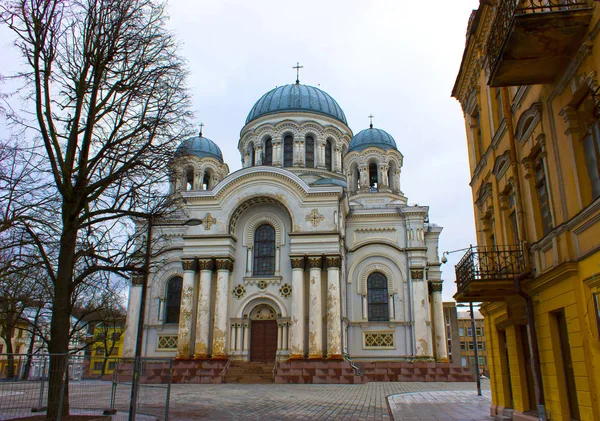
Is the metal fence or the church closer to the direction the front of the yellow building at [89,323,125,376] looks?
the metal fence

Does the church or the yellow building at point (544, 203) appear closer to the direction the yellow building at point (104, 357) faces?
the yellow building

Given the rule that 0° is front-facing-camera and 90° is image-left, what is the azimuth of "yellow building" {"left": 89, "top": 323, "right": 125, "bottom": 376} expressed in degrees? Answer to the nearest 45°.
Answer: approximately 0°

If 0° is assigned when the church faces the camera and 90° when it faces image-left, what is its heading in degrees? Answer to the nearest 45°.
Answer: approximately 0°

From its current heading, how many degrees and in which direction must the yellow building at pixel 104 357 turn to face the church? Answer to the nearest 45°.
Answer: approximately 45° to its left

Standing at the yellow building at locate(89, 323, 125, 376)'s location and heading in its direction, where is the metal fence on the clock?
The metal fence is roughly at 12 o'clock from the yellow building.

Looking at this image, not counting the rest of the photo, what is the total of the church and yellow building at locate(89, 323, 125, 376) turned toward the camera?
2

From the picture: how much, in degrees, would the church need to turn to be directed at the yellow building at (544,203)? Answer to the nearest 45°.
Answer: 0° — it already faces it

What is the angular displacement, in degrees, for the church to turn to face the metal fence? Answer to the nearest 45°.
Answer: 0° — it already faces it
